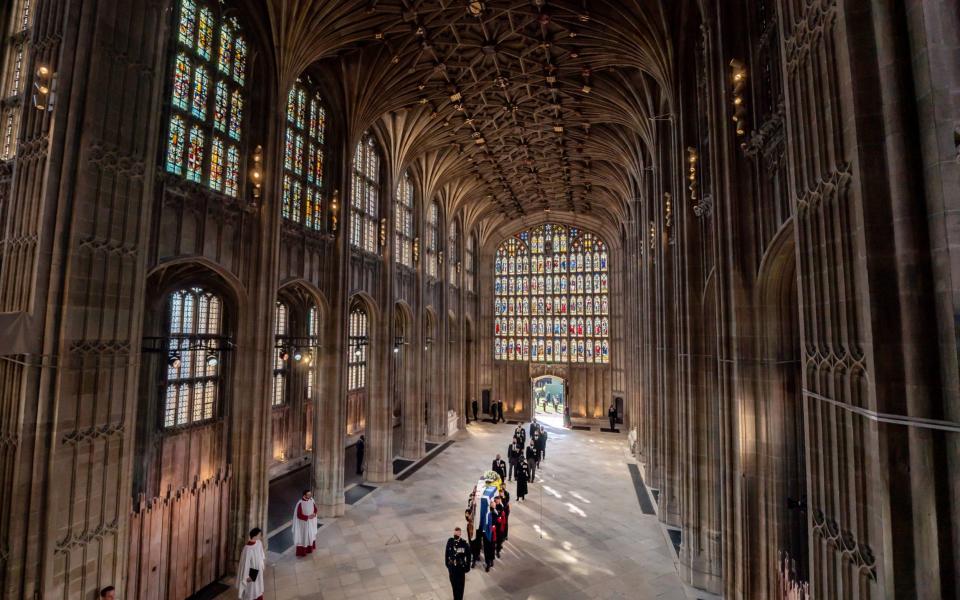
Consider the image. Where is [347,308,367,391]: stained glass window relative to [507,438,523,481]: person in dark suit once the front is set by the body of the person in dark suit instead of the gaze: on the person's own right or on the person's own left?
on the person's own right

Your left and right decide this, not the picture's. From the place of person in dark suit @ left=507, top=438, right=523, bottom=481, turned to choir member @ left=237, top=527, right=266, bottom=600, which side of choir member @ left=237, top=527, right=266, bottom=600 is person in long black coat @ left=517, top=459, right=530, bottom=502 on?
left

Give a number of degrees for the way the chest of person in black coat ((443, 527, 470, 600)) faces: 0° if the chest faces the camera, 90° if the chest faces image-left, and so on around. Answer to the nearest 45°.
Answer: approximately 0°

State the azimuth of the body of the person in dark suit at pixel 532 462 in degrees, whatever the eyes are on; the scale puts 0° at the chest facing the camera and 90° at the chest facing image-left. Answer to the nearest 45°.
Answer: approximately 0°

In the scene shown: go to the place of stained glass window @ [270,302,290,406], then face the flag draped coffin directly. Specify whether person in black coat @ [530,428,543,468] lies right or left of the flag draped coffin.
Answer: left

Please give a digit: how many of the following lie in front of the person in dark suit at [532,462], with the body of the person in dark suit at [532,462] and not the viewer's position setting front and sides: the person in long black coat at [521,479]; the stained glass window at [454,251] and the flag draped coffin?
2

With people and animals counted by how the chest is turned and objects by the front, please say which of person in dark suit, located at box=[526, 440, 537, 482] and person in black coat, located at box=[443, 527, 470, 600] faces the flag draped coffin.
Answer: the person in dark suit

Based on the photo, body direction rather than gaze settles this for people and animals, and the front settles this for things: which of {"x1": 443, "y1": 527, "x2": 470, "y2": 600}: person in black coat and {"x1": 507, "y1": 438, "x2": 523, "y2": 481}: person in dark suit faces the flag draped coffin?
the person in dark suit
